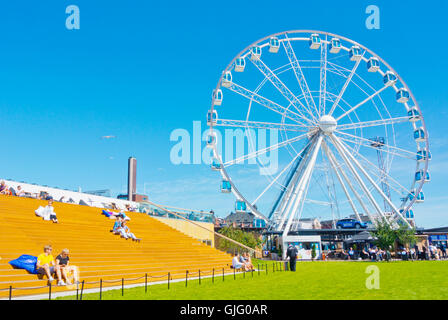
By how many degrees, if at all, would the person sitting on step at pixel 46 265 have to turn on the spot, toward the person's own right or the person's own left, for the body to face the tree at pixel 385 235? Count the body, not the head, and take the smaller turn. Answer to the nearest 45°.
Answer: approximately 90° to the person's own left

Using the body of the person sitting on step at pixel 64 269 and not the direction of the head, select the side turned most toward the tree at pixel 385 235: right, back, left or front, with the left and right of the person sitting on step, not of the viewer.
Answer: left

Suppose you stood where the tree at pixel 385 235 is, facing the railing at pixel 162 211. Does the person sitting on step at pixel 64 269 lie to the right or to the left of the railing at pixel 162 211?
left

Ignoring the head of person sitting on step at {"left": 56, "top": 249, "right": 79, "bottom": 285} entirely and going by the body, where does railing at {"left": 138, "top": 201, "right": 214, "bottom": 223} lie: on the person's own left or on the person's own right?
on the person's own left

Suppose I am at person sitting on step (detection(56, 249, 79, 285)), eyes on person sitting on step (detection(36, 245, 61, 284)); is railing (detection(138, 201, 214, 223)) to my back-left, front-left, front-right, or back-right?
back-right

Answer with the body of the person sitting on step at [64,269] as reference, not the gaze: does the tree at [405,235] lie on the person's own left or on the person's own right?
on the person's own left

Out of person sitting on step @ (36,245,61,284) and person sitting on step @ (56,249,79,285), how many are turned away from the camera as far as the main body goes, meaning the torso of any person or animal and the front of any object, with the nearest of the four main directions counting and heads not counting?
0

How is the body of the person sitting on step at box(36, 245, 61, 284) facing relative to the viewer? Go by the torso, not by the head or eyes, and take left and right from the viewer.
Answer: facing the viewer and to the right of the viewer

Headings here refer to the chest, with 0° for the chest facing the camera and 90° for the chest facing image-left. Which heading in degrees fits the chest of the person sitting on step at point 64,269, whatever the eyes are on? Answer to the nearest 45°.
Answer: approximately 315°

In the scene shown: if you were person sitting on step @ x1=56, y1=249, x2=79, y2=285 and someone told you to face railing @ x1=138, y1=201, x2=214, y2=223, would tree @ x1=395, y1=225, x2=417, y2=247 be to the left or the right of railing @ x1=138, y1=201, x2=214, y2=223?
right
